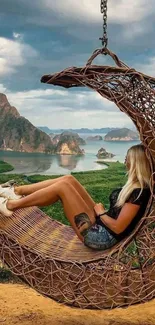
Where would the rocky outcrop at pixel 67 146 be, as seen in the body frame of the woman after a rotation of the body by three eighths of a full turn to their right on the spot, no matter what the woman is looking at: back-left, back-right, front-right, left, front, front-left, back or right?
front-left

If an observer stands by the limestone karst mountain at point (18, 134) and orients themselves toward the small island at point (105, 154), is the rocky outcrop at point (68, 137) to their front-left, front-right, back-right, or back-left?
front-left

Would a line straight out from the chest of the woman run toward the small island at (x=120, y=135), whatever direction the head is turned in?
no

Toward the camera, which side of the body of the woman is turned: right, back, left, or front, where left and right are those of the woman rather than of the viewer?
left

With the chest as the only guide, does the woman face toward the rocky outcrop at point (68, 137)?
no

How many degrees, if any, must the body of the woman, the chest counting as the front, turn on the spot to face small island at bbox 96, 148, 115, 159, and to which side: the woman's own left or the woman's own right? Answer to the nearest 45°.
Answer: approximately 90° to the woman's own right

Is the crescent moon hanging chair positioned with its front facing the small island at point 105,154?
no

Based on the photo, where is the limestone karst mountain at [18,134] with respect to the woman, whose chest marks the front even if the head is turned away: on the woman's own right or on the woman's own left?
on the woman's own right

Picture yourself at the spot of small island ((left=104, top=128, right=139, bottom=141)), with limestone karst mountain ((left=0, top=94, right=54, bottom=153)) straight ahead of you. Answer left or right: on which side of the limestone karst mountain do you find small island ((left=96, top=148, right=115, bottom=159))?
left

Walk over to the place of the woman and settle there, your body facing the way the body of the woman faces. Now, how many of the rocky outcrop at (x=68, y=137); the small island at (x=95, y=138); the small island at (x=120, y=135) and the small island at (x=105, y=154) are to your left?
0

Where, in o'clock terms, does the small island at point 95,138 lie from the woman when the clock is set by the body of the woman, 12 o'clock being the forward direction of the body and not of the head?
The small island is roughly at 3 o'clock from the woman.

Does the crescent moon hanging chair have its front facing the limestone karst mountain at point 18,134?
no

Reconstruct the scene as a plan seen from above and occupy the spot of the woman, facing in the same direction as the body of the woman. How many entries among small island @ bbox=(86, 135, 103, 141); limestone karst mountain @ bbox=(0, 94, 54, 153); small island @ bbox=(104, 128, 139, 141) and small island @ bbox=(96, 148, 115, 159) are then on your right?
4
